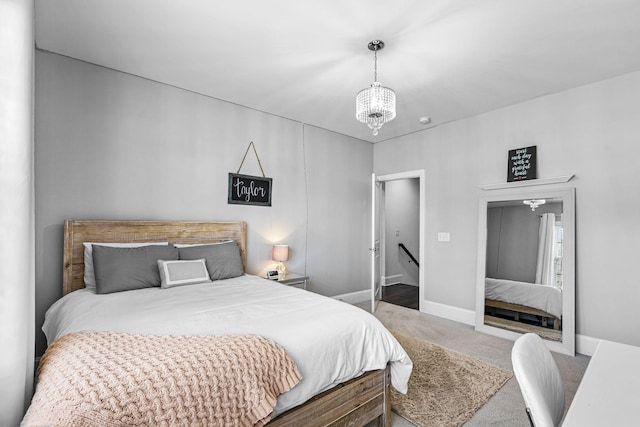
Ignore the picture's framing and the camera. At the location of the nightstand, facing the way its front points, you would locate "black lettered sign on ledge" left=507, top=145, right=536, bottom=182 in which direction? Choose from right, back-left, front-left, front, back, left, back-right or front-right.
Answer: front-left

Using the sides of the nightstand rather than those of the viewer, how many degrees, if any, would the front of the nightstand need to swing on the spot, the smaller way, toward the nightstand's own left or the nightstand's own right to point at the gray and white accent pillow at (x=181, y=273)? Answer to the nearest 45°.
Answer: approximately 90° to the nightstand's own right

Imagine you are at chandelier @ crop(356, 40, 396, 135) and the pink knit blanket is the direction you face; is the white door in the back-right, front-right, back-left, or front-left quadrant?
back-right

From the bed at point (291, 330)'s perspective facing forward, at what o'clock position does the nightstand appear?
The nightstand is roughly at 8 o'clock from the bed.

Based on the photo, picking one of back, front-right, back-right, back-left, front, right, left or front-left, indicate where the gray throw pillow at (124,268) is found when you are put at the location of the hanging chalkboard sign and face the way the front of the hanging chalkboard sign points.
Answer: right

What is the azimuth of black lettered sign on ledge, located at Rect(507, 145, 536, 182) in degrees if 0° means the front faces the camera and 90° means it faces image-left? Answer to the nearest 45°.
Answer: approximately 0°

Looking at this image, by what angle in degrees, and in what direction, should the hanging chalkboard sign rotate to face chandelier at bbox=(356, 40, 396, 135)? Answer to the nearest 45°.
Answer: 0° — it already faces it

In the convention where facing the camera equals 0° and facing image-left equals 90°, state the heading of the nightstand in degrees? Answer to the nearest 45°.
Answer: approximately 315°

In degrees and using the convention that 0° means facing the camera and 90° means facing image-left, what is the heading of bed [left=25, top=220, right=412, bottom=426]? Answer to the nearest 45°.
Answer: approximately 315°

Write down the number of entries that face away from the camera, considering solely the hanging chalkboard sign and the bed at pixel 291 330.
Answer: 0

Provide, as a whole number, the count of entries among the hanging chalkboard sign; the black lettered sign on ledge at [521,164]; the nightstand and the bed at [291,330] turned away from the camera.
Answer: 0

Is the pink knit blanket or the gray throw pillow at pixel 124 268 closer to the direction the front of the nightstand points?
the pink knit blanket

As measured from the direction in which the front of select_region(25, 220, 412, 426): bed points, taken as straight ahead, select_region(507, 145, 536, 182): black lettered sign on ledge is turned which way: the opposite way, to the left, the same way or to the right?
to the right

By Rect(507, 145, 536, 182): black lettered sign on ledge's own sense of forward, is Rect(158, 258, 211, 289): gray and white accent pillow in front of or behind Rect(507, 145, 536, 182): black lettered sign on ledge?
in front
